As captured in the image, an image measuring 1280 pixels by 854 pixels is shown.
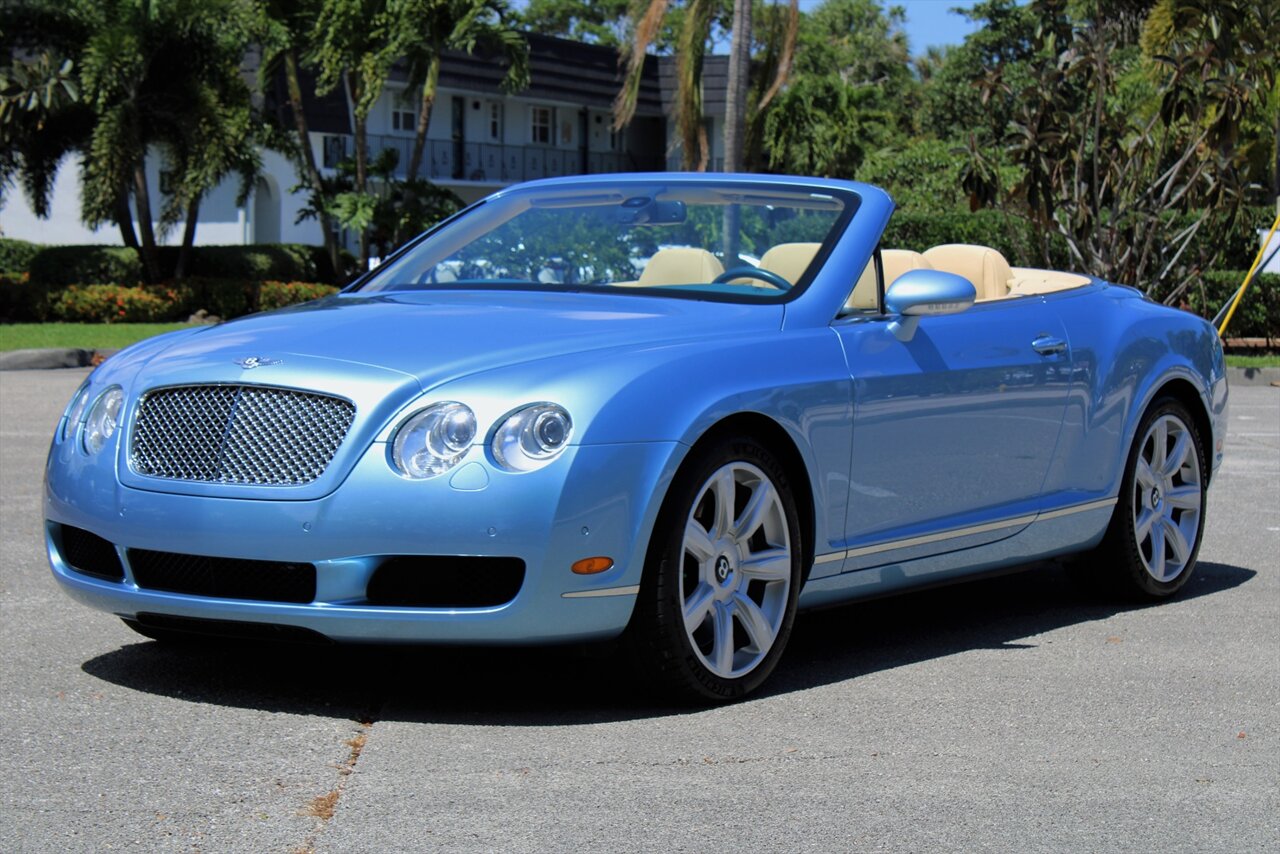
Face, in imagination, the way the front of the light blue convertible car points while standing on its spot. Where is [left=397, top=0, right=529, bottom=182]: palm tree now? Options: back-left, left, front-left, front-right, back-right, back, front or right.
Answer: back-right

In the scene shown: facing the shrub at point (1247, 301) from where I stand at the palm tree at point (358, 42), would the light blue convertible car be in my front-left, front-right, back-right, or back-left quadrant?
front-right

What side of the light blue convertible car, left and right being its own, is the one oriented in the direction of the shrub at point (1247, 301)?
back

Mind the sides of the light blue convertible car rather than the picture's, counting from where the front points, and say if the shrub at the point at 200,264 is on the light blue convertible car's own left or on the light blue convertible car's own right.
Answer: on the light blue convertible car's own right

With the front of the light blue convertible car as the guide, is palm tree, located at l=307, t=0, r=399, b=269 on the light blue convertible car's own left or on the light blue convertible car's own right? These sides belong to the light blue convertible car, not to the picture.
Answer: on the light blue convertible car's own right

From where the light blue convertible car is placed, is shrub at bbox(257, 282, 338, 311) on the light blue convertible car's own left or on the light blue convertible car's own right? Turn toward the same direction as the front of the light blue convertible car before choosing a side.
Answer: on the light blue convertible car's own right

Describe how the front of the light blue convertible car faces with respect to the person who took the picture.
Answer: facing the viewer and to the left of the viewer

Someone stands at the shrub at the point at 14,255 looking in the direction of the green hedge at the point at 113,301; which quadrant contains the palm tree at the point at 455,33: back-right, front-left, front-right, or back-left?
front-left

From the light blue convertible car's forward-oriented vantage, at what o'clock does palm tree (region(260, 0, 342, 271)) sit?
The palm tree is roughly at 4 o'clock from the light blue convertible car.
